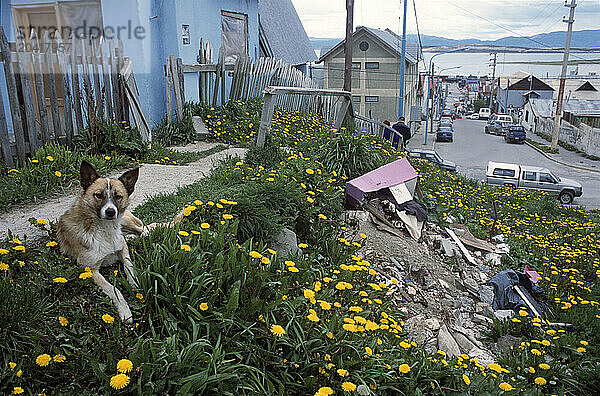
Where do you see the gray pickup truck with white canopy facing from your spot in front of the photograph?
facing to the right of the viewer

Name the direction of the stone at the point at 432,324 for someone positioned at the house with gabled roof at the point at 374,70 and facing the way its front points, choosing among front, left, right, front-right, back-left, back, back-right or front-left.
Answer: front

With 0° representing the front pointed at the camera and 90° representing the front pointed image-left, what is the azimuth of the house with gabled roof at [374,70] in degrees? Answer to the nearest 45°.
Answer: approximately 0°

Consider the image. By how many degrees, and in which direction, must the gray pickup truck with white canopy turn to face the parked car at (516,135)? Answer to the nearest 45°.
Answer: approximately 90° to its left

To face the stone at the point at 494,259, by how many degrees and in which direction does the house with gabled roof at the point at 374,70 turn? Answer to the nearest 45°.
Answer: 0° — it already faces it

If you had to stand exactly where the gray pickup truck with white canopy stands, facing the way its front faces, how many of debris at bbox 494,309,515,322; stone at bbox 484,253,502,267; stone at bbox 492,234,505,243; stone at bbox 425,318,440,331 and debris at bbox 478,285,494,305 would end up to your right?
5

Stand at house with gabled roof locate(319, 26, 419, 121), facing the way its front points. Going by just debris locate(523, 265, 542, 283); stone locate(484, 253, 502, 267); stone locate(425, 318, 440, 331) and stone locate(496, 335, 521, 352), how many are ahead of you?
4

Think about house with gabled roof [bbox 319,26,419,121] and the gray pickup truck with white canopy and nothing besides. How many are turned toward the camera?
1

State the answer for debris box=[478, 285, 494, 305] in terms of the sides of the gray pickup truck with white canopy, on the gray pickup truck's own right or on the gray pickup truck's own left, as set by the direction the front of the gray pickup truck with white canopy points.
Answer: on the gray pickup truck's own right

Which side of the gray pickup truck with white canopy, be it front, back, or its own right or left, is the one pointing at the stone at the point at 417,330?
right
